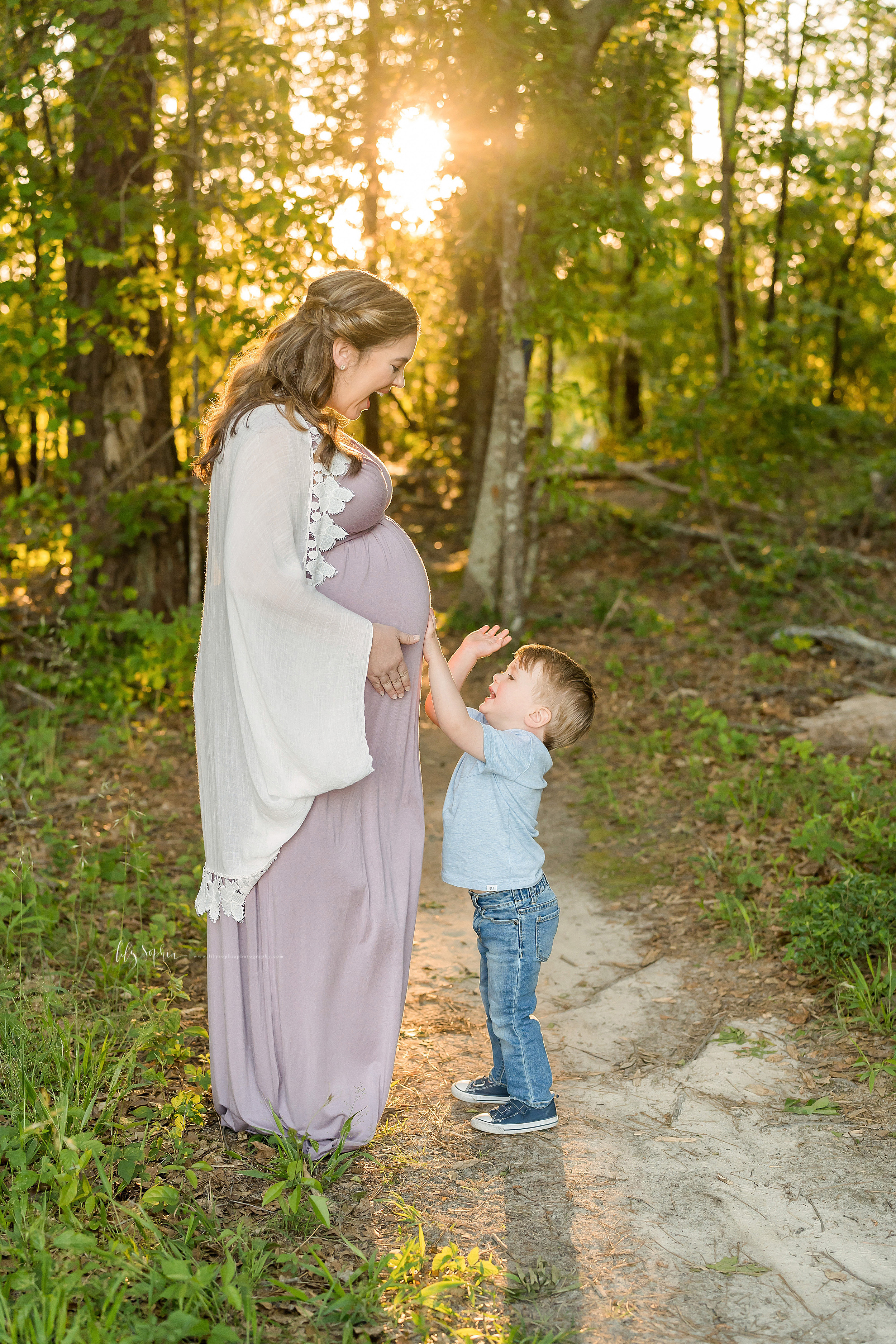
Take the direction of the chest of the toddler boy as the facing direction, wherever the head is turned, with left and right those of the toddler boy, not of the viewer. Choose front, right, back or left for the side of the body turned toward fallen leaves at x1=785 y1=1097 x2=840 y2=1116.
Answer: back

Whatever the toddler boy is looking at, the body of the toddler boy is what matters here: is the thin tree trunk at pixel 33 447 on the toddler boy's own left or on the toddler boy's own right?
on the toddler boy's own right

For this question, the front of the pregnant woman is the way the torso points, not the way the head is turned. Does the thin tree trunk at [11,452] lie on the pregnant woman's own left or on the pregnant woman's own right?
on the pregnant woman's own left

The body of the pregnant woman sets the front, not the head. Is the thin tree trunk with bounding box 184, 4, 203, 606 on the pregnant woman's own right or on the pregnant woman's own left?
on the pregnant woman's own left

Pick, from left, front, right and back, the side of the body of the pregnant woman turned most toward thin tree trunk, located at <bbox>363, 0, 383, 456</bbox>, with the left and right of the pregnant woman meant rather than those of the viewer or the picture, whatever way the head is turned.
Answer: left

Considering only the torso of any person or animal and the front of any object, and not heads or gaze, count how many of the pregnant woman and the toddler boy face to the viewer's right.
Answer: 1

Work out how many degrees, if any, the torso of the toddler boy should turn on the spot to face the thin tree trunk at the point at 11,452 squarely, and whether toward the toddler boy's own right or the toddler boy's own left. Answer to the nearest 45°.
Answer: approximately 45° to the toddler boy's own right

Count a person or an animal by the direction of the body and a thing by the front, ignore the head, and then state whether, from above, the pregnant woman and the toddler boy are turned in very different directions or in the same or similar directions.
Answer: very different directions

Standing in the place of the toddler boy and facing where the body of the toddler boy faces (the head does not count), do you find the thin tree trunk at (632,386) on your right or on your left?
on your right

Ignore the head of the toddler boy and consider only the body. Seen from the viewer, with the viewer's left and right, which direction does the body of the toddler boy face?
facing to the left of the viewer

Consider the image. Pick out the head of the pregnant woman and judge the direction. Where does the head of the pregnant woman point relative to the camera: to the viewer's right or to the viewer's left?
to the viewer's right

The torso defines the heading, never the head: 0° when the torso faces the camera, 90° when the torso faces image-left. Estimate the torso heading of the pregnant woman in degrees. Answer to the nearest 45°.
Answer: approximately 270°
